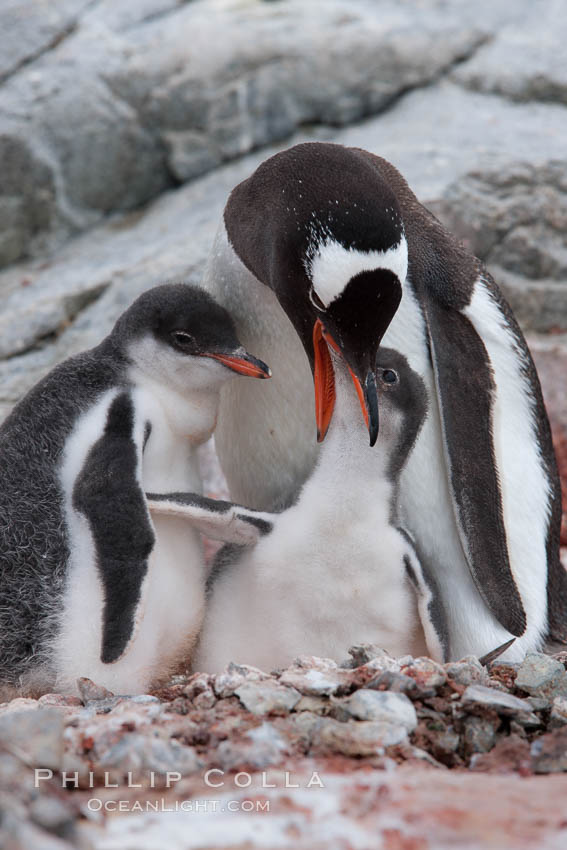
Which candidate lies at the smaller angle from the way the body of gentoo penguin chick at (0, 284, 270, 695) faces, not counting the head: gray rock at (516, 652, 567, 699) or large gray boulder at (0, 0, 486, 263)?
the gray rock

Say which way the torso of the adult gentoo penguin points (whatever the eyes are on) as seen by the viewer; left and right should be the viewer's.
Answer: facing the viewer and to the left of the viewer

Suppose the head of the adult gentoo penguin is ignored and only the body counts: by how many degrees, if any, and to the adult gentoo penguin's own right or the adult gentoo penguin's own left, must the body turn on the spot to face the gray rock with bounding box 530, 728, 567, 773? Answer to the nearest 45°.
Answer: approximately 45° to the adult gentoo penguin's own left

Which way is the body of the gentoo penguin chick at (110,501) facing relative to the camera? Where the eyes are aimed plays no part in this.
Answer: to the viewer's right

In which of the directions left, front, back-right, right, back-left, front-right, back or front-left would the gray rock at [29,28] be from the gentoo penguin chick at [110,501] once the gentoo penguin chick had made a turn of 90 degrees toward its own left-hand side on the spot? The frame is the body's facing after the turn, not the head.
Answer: front

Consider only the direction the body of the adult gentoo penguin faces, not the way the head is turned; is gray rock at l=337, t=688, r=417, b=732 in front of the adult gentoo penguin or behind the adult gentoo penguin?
in front

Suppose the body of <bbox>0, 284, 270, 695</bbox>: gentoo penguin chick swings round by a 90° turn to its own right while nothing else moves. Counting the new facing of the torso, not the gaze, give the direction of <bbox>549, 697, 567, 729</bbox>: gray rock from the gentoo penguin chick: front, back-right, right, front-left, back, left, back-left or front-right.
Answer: front-left

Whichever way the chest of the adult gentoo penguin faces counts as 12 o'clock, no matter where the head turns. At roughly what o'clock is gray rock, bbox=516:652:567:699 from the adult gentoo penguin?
The gray rock is roughly at 10 o'clock from the adult gentoo penguin.

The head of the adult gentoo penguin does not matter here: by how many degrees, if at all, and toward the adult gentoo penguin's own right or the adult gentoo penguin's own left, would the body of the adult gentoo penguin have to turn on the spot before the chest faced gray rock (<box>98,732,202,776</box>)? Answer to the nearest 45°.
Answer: approximately 45° to the adult gentoo penguin's own left

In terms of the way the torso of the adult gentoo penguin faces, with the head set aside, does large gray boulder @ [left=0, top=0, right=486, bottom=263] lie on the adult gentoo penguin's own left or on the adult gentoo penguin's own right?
on the adult gentoo penguin's own right

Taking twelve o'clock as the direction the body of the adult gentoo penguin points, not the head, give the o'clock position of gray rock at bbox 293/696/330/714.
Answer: The gray rock is roughly at 11 o'clock from the adult gentoo penguin.

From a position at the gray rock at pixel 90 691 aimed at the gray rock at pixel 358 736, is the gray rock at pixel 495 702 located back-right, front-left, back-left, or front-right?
front-left

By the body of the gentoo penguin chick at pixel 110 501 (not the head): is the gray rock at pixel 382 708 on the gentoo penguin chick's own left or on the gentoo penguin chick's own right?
on the gentoo penguin chick's own right

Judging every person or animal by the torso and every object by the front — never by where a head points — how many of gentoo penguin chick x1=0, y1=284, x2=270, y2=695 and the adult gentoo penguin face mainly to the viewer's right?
1
